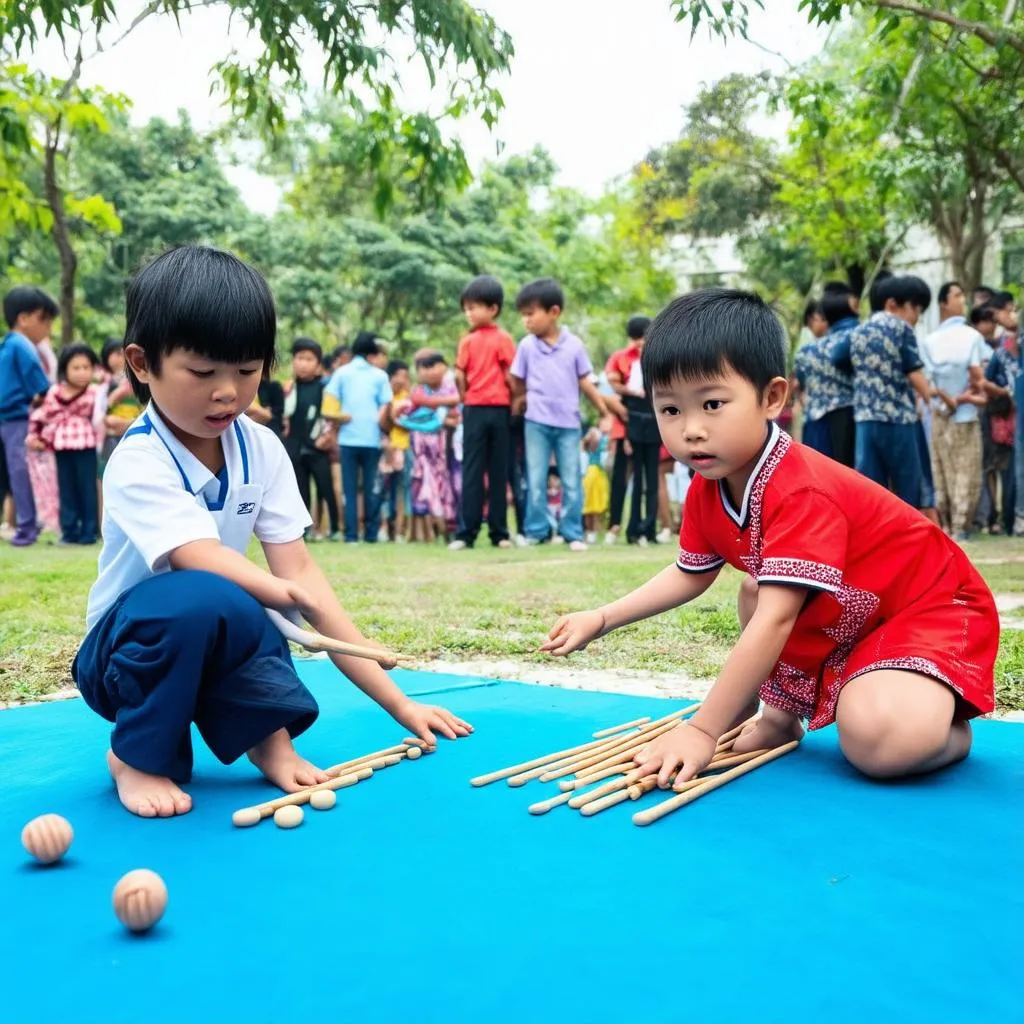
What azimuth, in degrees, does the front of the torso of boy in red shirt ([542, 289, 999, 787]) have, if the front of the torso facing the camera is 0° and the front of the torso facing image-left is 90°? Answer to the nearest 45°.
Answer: approximately 45°

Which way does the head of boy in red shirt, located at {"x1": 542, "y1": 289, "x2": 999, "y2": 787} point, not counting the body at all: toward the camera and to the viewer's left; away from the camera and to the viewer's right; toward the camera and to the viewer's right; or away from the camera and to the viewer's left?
toward the camera and to the viewer's left

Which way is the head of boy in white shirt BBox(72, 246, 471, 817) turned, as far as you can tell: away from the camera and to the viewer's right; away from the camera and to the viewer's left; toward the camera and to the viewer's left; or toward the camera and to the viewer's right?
toward the camera and to the viewer's right

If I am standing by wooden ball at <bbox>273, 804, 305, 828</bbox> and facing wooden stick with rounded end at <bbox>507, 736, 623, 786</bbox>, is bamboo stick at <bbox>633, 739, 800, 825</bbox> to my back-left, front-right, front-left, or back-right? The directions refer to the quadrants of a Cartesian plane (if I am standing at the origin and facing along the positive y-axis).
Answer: front-right

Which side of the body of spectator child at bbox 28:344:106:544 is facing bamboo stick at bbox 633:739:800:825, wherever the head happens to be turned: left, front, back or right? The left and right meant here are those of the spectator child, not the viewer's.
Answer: front

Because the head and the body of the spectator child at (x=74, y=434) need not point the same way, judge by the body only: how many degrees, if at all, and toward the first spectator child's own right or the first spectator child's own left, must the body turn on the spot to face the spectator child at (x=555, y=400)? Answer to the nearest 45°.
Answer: approximately 45° to the first spectator child's own left

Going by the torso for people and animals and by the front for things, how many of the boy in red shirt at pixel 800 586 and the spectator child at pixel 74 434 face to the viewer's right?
0

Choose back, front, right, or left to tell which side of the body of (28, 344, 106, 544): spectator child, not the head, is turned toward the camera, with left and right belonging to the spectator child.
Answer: front

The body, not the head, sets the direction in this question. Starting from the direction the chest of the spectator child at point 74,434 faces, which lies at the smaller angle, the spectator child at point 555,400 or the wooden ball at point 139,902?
the wooden ball
